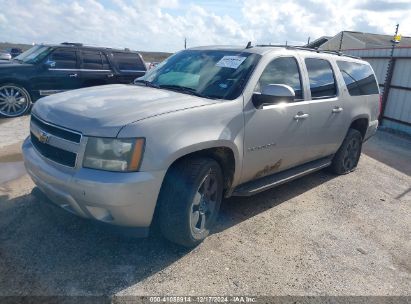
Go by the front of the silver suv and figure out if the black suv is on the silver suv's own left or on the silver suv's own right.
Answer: on the silver suv's own right

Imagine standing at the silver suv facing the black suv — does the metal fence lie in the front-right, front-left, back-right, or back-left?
front-right

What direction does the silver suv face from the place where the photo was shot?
facing the viewer and to the left of the viewer

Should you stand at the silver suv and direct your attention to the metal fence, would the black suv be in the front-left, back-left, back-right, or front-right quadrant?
front-left

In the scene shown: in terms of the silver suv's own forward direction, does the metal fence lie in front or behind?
behind

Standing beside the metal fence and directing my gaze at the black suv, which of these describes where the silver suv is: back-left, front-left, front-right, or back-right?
front-left
